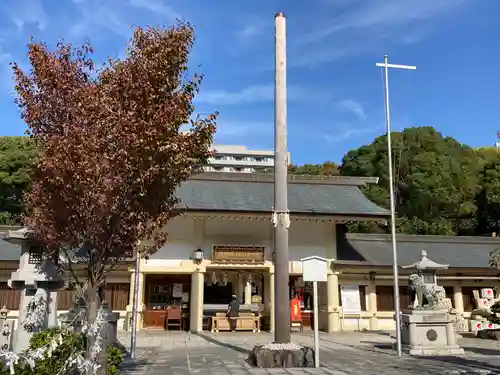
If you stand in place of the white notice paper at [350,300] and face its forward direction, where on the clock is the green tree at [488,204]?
The green tree is roughly at 7 o'clock from the white notice paper.

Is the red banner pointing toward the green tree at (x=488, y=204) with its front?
no

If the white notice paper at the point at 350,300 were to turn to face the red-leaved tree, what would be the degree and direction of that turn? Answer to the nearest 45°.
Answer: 0° — it already faces it

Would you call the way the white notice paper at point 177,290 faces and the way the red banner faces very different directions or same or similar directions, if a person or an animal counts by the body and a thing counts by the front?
same or similar directions

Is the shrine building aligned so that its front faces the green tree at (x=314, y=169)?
no

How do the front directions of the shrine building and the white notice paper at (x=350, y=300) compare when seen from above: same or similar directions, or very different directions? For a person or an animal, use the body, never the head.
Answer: same or similar directions

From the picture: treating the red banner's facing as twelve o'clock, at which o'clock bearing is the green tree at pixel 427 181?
The green tree is roughly at 7 o'clock from the red banner.

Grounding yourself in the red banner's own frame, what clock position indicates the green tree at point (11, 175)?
The green tree is roughly at 4 o'clock from the red banner.

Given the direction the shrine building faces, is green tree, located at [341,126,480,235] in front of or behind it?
behind

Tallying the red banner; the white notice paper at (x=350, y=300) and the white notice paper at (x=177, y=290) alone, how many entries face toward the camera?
3

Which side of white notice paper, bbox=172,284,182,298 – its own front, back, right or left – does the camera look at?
front

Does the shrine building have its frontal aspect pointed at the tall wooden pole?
yes

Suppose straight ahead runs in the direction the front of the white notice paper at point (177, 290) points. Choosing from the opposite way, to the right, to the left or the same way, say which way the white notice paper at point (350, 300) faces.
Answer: the same way

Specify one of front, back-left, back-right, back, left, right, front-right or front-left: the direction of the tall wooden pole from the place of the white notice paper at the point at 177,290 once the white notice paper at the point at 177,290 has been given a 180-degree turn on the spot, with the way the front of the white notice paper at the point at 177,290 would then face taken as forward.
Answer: back

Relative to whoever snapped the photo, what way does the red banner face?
facing the viewer
